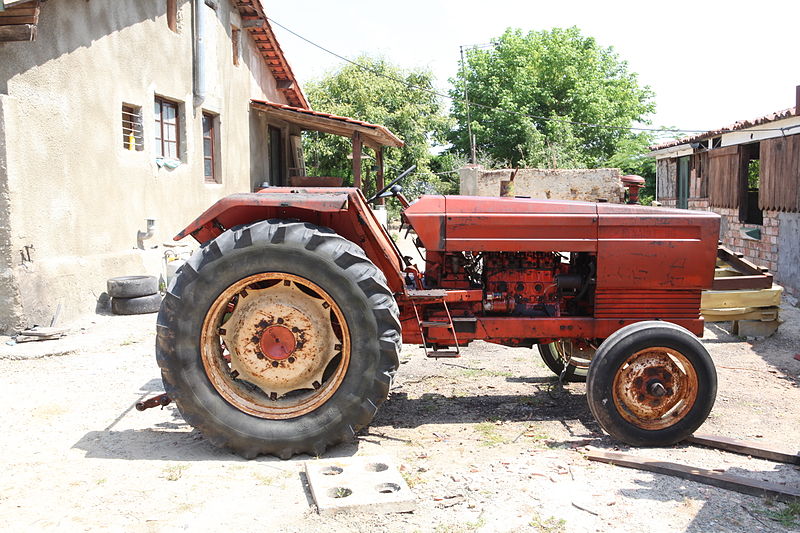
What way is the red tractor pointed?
to the viewer's right

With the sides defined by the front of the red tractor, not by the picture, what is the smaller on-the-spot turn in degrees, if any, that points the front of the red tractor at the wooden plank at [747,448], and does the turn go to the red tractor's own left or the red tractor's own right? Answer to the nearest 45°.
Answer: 0° — it already faces it

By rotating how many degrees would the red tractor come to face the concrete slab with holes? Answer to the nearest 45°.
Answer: approximately 90° to its right

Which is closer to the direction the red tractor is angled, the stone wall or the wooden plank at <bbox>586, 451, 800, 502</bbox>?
the wooden plank

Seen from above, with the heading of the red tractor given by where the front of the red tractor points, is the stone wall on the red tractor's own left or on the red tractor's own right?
on the red tractor's own left

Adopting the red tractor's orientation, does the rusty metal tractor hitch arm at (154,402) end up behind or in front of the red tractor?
behind

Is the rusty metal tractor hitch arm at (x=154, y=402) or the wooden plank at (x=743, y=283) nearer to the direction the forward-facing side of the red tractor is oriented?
the wooden plank
